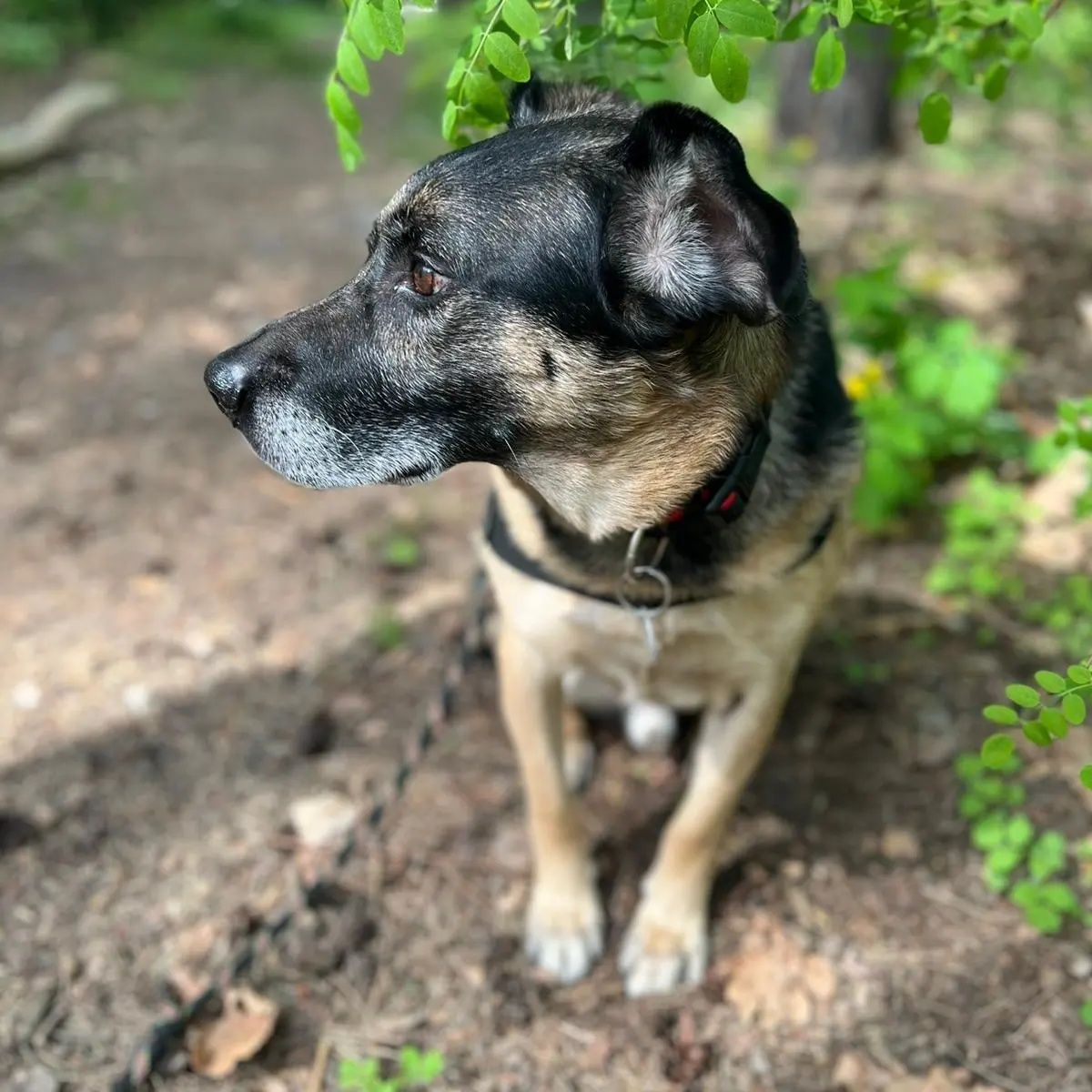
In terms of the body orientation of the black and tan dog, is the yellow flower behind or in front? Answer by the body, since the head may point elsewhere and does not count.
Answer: behind

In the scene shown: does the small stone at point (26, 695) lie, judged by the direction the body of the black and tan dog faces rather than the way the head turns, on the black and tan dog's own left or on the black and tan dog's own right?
on the black and tan dog's own right

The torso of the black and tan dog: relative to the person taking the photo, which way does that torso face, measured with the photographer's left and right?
facing the viewer

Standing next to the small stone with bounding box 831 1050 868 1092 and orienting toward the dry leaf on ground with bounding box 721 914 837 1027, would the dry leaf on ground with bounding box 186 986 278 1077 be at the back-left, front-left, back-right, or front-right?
front-left

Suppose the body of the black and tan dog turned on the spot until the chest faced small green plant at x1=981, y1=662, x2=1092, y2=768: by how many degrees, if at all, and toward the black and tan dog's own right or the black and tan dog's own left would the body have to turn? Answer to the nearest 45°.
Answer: approximately 45° to the black and tan dog's own left
